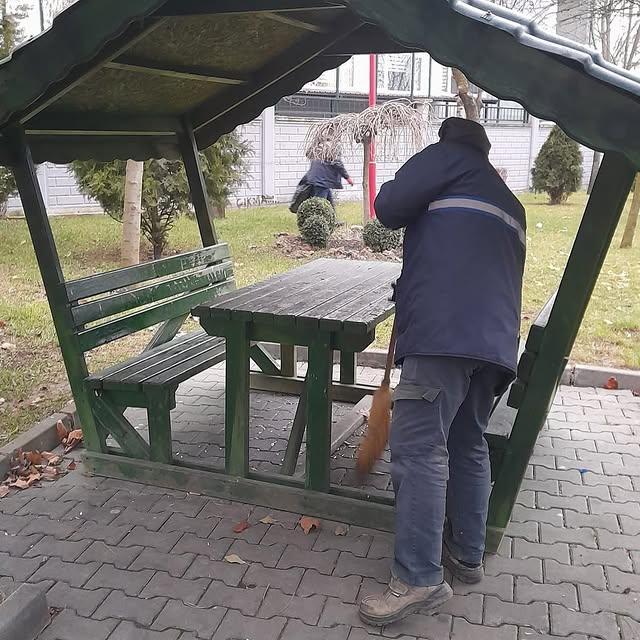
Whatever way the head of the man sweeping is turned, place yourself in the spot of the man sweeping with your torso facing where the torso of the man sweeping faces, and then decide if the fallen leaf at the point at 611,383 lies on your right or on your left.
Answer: on your right

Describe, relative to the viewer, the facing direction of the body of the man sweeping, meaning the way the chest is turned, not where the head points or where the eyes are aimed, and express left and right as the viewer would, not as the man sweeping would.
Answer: facing away from the viewer and to the left of the viewer

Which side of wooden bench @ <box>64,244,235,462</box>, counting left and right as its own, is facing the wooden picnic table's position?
front

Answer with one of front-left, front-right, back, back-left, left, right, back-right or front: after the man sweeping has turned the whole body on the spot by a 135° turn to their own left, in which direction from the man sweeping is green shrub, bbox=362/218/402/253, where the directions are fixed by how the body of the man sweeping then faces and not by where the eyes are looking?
back

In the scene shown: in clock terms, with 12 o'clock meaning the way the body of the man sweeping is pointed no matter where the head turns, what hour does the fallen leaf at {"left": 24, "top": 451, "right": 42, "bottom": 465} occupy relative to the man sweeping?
The fallen leaf is roughly at 11 o'clock from the man sweeping.

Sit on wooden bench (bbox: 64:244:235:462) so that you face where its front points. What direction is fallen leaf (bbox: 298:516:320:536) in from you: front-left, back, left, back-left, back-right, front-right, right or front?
front

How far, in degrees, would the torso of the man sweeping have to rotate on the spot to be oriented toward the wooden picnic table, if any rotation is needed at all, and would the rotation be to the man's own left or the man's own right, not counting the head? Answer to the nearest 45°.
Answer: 0° — they already face it

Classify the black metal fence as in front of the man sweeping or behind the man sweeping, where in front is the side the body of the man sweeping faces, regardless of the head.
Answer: in front

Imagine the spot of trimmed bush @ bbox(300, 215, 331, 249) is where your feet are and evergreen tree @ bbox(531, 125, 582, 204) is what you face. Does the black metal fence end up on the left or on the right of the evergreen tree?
left

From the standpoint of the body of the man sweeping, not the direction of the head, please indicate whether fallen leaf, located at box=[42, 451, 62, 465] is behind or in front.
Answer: in front

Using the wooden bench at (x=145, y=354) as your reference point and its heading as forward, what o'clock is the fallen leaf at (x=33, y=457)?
The fallen leaf is roughly at 5 o'clock from the wooden bench.

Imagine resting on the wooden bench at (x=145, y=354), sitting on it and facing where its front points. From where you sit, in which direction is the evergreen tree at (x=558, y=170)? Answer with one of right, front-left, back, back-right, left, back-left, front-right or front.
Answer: left

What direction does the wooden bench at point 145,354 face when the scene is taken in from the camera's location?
facing the viewer and to the right of the viewer
